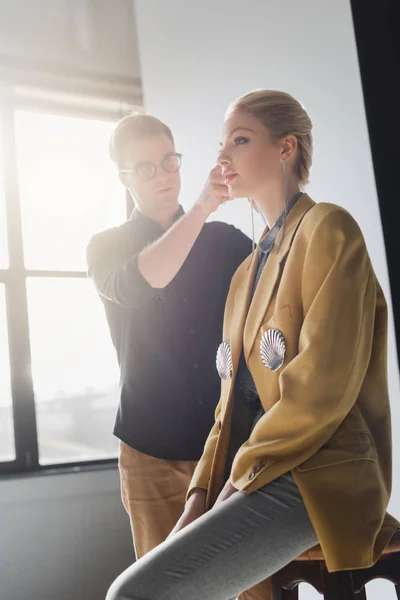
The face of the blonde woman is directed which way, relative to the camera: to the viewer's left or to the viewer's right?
to the viewer's left

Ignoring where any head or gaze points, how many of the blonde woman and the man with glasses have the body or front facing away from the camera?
0

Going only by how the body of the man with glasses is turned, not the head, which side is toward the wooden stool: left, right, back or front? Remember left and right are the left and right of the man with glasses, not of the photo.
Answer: front

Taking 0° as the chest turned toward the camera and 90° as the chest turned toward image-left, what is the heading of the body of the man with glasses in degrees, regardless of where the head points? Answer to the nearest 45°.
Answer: approximately 315°

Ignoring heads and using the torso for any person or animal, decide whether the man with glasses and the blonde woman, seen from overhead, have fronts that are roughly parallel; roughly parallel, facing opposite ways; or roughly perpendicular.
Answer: roughly perpendicular
